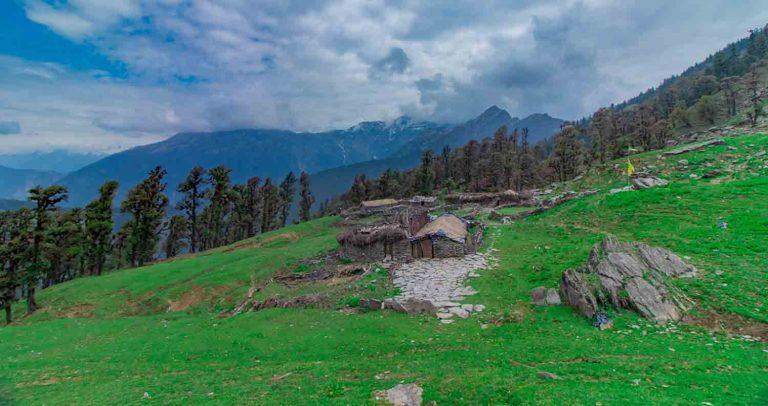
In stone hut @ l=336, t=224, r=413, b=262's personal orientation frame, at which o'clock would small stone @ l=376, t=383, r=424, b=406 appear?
The small stone is roughly at 12 o'clock from the stone hut.

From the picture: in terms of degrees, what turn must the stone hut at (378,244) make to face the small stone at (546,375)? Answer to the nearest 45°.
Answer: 0° — it already faces it

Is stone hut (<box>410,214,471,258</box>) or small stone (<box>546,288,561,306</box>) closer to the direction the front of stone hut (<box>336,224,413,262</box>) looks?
the small stone

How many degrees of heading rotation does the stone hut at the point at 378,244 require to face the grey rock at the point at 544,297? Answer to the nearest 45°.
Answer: approximately 45° to its left

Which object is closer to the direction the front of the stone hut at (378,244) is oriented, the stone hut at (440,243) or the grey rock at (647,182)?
the stone hut

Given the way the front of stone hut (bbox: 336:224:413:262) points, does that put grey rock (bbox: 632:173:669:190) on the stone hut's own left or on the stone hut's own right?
on the stone hut's own left

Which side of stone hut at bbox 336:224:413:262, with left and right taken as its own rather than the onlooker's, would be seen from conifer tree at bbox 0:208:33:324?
right

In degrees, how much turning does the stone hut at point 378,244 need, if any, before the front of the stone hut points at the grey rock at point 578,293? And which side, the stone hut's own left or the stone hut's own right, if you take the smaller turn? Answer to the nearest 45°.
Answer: approximately 45° to the stone hut's own left

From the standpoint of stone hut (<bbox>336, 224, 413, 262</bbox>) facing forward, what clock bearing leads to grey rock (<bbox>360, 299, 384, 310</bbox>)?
The grey rock is roughly at 12 o'clock from the stone hut.

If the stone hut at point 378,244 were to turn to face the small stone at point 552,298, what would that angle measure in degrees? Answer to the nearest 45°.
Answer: approximately 45° to its left

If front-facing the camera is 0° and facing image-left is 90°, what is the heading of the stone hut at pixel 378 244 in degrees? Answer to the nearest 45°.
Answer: approximately 0°

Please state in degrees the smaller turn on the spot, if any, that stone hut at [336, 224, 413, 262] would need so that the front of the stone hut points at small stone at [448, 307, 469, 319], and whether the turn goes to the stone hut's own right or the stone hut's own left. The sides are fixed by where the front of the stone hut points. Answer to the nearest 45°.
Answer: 0° — it already faces it

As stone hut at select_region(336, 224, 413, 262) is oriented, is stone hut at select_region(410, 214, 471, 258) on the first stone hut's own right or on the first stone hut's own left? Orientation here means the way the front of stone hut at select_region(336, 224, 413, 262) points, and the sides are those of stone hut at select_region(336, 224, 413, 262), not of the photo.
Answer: on the first stone hut's own left
